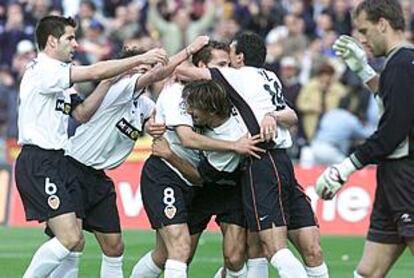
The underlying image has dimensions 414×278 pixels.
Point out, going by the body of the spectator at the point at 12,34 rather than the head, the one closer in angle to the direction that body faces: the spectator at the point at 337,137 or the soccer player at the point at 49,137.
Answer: the soccer player

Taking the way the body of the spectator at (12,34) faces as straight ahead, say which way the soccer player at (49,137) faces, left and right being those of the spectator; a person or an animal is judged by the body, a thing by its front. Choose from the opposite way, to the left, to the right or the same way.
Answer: to the left

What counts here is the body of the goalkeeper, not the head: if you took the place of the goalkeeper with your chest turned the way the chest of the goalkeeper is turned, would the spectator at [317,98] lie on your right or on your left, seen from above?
on your right

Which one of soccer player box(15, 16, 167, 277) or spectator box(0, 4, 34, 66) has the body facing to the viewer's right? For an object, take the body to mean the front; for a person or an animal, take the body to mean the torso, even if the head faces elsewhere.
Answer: the soccer player

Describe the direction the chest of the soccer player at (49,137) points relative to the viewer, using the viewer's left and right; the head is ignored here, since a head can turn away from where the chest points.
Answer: facing to the right of the viewer

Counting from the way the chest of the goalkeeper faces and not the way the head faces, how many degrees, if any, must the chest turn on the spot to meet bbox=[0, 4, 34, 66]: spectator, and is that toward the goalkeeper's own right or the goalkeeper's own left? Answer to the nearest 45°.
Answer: approximately 45° to the goalkeeper's own right

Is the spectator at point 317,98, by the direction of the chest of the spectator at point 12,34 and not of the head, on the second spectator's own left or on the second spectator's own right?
on the second spectator's own left

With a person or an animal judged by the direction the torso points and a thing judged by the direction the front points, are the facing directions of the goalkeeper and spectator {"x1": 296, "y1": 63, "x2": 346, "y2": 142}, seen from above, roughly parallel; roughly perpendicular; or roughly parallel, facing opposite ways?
roughly perpendicular

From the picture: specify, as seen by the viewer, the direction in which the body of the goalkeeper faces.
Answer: to the viewer's left

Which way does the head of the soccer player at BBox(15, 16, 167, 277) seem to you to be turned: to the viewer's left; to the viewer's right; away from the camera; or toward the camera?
to the viewer's right
